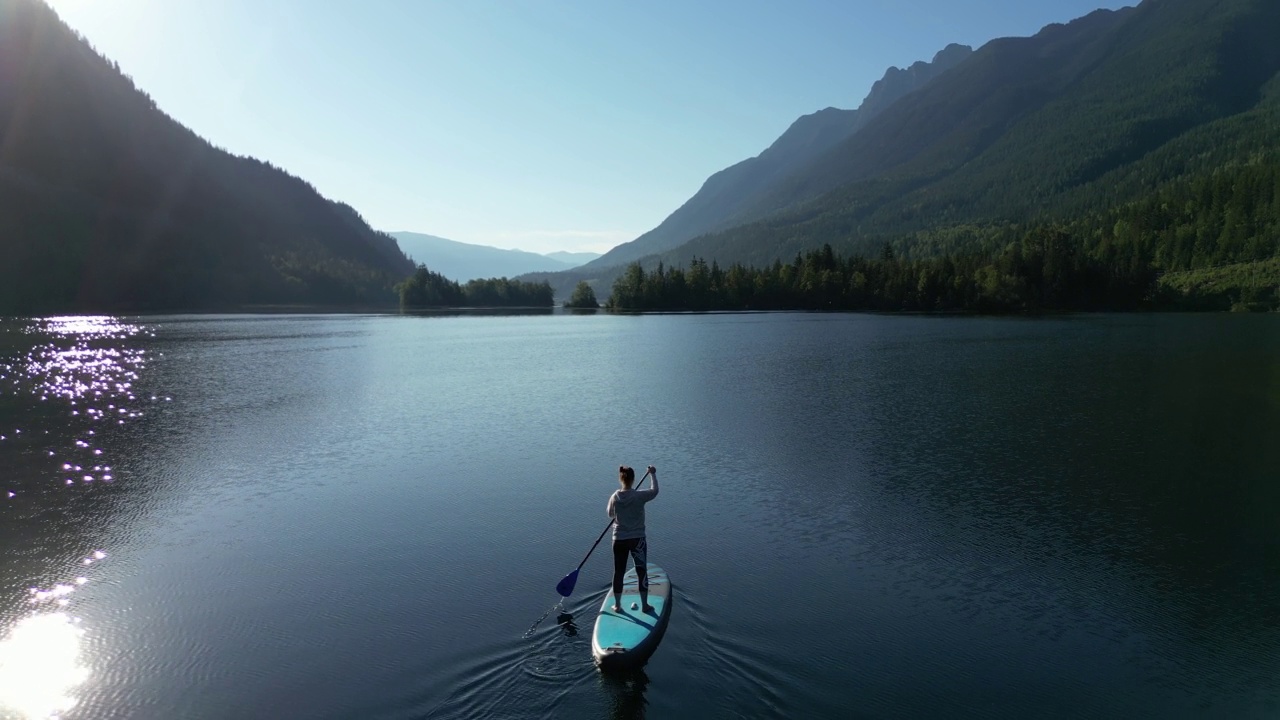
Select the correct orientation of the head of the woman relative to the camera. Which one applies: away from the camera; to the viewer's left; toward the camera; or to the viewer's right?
away from the camera

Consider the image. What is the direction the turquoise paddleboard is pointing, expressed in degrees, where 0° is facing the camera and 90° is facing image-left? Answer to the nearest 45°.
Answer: approximately 180°

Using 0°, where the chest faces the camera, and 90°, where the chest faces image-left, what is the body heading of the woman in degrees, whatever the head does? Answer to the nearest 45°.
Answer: approximately 180°
